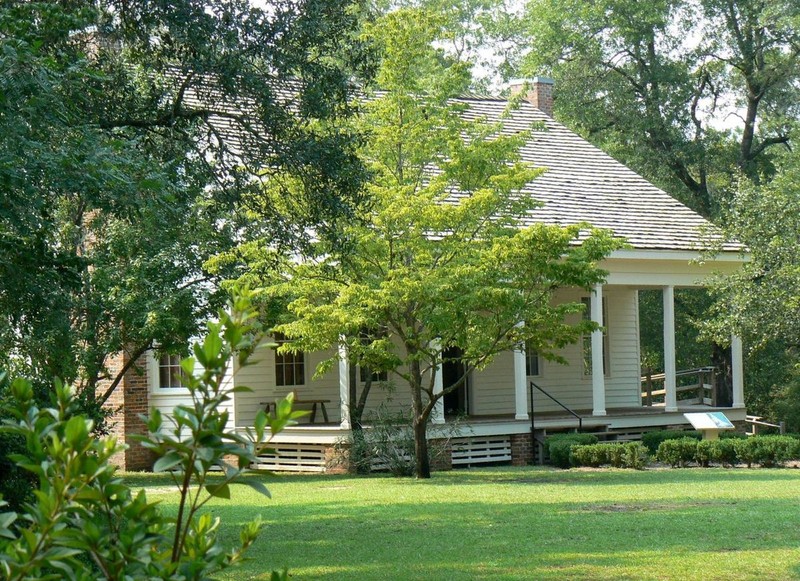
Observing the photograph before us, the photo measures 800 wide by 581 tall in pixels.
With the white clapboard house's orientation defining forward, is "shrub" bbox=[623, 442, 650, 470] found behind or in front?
in front

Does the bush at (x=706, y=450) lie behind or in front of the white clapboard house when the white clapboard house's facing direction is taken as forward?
in front

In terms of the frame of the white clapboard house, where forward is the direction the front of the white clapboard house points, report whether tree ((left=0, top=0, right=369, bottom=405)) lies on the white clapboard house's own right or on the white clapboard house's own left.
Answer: on the white clapboard house's own right
